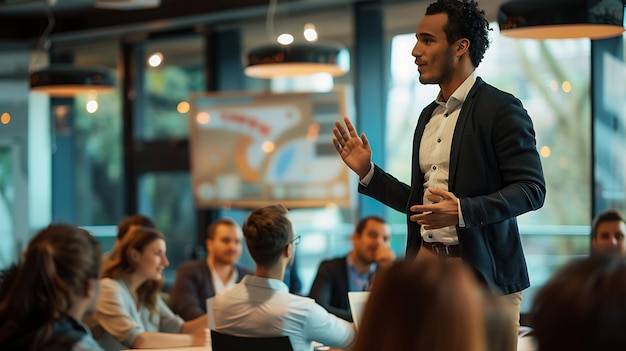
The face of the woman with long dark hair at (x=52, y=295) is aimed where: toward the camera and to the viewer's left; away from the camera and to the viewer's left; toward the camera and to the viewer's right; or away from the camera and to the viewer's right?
away from the camera and to the viewer's right

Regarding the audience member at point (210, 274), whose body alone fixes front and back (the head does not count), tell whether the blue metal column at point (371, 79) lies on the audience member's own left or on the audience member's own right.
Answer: on the audience member's own left

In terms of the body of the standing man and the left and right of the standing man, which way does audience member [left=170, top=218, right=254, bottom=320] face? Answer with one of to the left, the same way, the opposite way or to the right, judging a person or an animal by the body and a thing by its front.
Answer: to the left

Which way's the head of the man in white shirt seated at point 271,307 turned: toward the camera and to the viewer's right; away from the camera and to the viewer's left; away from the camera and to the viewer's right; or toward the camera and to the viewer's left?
away from the camera and to the viewer's right

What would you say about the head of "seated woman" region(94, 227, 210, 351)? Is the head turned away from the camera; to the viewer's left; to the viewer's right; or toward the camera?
to the viewer's right

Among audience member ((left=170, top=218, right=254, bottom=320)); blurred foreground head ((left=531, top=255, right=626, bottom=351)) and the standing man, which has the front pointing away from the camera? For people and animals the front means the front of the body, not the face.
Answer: the blurred foreground head

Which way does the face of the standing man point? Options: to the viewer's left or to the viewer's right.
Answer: to the viewer's left

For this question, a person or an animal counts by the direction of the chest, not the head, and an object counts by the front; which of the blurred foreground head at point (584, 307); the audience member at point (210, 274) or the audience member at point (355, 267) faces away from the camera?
the blurred foreground head

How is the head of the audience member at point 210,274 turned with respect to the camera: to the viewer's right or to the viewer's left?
to the viewer's right

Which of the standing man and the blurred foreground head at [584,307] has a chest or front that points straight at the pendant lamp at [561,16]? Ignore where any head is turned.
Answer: the blurred foreground head

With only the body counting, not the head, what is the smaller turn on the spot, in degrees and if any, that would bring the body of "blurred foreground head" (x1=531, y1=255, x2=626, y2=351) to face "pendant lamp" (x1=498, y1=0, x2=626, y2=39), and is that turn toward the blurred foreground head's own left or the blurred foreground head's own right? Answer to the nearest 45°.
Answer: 0° — they already face it

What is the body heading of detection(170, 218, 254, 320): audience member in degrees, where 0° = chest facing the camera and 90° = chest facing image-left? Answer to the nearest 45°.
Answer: approximately 315°

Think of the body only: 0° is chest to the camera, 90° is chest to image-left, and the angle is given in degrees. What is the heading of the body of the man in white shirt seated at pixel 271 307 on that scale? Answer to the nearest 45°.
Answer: approximately 225°
